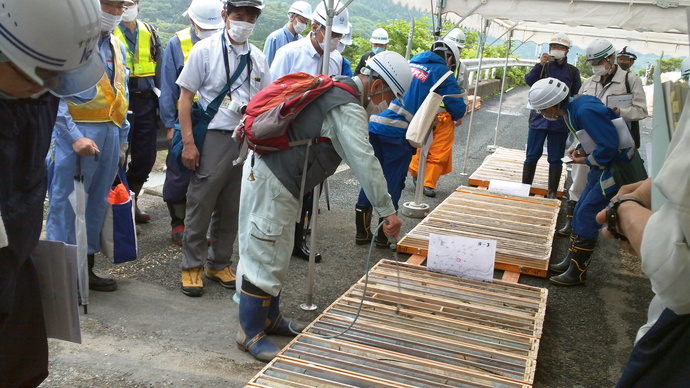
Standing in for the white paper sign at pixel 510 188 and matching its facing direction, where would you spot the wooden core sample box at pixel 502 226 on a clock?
The wooden core sample box is roughly at 12 o'clock from the white paper sign.

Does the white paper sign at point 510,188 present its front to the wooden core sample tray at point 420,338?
yes

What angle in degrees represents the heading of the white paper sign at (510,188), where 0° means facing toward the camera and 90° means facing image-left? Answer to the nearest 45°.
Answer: approximately 0°

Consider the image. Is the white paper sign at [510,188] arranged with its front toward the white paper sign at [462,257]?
yes
